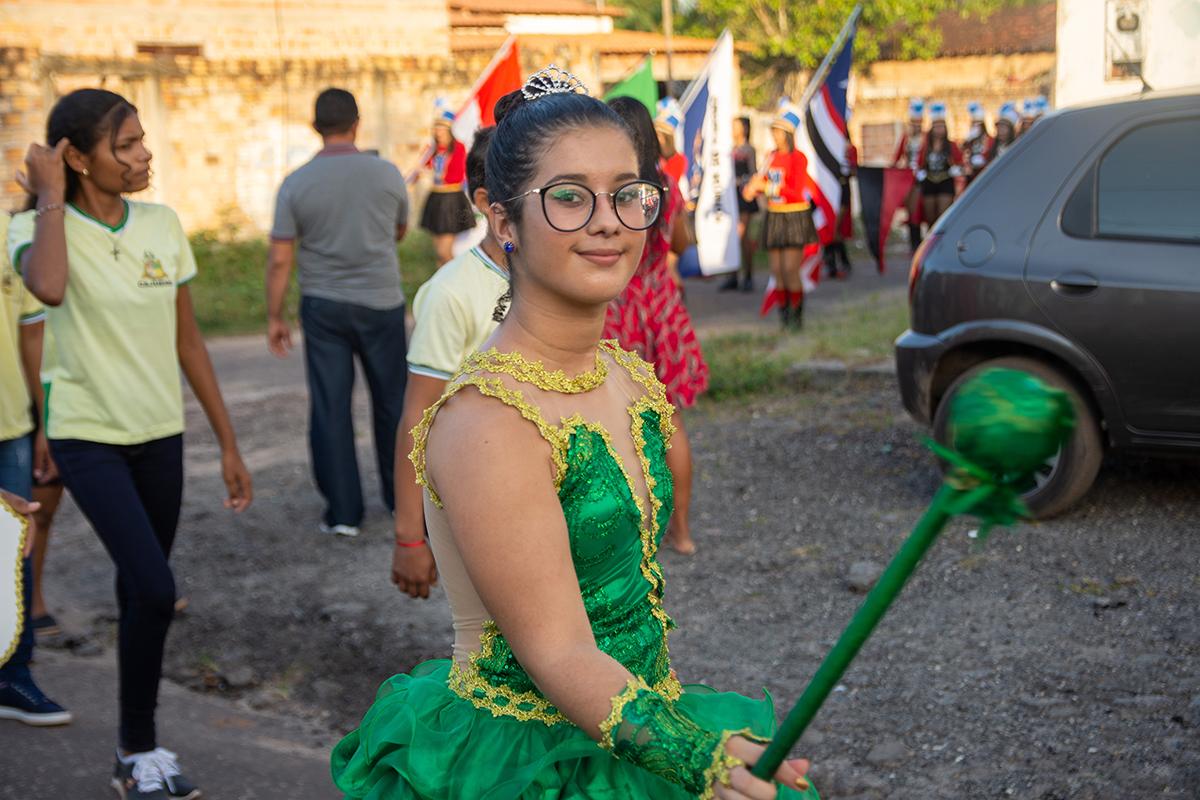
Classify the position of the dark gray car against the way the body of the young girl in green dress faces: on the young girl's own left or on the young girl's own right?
on the young girl's own left

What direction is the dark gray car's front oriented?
to the viewer's right

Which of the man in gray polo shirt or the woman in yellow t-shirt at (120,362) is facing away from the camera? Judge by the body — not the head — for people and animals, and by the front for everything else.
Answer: the man in gray polo shirt

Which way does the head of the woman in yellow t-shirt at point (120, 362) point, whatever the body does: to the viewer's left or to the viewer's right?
to the viewer's right

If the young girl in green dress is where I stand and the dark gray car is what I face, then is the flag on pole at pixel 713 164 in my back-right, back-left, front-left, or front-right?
front-left

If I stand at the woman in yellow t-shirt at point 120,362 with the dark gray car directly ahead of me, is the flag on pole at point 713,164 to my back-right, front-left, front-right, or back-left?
front-left

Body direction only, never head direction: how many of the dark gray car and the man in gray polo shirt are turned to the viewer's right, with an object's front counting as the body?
1

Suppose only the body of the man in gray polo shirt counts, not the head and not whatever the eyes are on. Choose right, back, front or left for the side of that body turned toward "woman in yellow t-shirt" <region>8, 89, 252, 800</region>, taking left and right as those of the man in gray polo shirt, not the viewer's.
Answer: back

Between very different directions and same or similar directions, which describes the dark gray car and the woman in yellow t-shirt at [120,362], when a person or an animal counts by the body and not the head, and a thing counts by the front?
same or similar directions

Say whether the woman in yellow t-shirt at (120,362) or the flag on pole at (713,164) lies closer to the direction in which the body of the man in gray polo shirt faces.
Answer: the flag on pole

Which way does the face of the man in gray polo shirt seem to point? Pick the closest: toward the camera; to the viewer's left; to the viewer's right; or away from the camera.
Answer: away from the camera

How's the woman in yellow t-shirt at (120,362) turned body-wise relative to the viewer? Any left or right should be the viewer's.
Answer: facing the viewer and to the right of the viewer

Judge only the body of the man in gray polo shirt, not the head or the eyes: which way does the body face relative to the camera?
away from the camera

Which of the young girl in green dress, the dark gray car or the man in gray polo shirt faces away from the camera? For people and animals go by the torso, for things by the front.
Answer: the man in gray polo shirt
